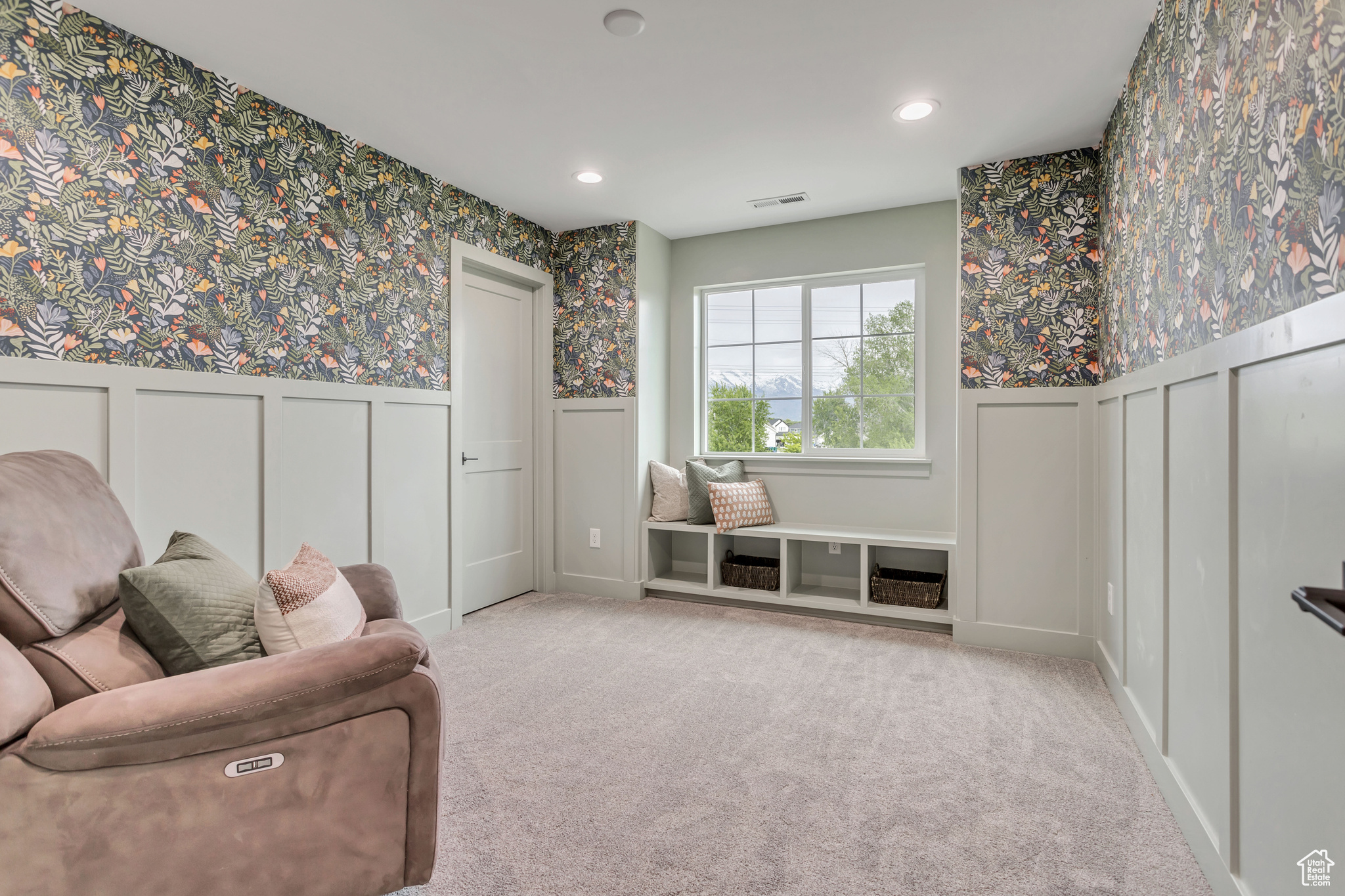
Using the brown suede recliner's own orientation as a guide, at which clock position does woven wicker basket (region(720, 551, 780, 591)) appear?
The woven wicker basket is roughly at 11 o'clock from the brown suede recliner.

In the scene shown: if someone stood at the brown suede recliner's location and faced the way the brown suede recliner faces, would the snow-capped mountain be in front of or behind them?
in front

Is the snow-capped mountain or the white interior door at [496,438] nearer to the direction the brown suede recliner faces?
the snow-capped mountain

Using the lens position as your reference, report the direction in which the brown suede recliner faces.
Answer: facing to the right of the viewer

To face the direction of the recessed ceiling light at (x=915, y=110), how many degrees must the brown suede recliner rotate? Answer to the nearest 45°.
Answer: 0° — it already faces it

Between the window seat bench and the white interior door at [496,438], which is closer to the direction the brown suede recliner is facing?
the window seat bench

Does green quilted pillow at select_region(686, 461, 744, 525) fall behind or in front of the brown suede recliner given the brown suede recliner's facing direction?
in front

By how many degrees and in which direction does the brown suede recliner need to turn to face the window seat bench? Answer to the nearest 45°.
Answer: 0° — it already faces it

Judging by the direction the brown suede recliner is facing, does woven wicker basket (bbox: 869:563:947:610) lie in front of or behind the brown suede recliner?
in front

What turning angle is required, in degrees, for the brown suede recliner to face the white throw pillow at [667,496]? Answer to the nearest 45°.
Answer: approximately 45° to its left

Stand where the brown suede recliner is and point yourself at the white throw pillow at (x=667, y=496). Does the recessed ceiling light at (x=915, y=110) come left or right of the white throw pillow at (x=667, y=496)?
right
